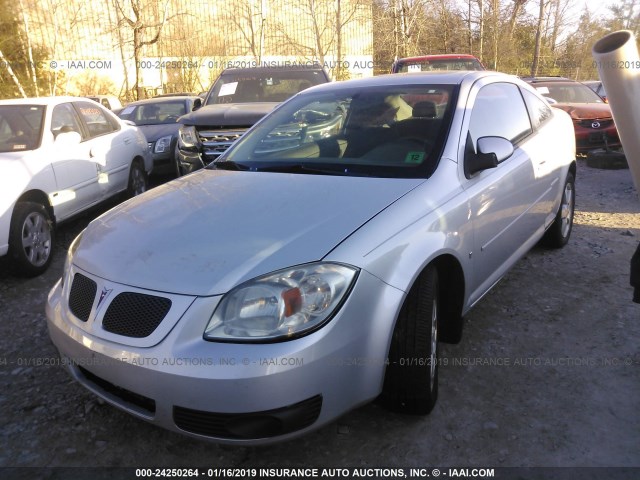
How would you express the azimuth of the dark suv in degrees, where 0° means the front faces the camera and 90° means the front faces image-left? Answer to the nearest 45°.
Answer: approximately 0°

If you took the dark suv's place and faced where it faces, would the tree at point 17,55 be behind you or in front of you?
behind

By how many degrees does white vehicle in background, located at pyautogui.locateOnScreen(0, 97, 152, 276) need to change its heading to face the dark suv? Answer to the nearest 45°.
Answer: approximately 180°

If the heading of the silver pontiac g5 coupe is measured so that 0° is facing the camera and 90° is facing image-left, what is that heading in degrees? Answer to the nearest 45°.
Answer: approximately 45°

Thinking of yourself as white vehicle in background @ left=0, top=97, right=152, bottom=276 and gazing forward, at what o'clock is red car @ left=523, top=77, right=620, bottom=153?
The red car is roughly at 7 o'clock from the white vehicle in background.

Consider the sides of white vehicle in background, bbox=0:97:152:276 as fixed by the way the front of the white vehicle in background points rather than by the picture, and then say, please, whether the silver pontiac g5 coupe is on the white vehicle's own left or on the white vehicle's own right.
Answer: on the white vehicle's own left

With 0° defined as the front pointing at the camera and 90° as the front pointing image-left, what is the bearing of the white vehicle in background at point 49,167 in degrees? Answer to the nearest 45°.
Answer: approximately 45°

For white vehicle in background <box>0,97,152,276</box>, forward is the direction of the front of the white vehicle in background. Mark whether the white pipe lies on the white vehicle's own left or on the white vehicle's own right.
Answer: on the white vehicle's own left
